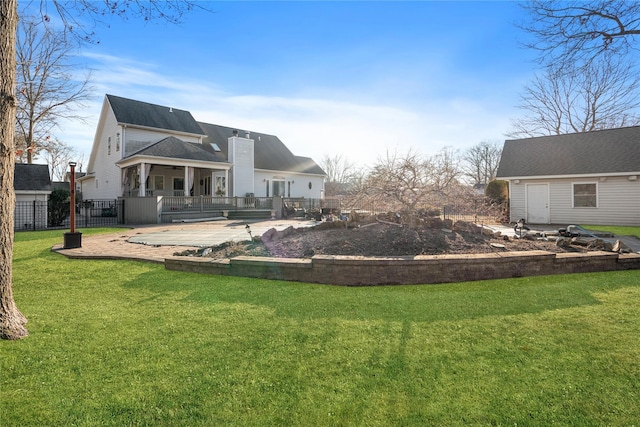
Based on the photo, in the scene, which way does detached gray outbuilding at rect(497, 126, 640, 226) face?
toward the camera

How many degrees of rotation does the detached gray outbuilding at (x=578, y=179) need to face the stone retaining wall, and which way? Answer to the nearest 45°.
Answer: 0° — it already faces it

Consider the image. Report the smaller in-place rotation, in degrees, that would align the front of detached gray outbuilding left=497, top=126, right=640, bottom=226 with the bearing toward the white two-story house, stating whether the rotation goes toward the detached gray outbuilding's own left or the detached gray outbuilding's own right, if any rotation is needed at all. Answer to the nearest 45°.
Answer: approximately 90° to the detached gray outbuilding's own right

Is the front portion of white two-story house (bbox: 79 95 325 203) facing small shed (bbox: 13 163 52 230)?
no

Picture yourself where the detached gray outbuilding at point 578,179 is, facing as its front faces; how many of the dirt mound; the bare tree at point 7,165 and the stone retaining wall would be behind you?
0

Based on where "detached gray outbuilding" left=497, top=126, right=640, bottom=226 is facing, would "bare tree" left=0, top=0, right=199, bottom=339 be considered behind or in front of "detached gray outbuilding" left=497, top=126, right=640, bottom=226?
in front

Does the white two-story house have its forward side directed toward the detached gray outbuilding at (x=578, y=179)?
no
